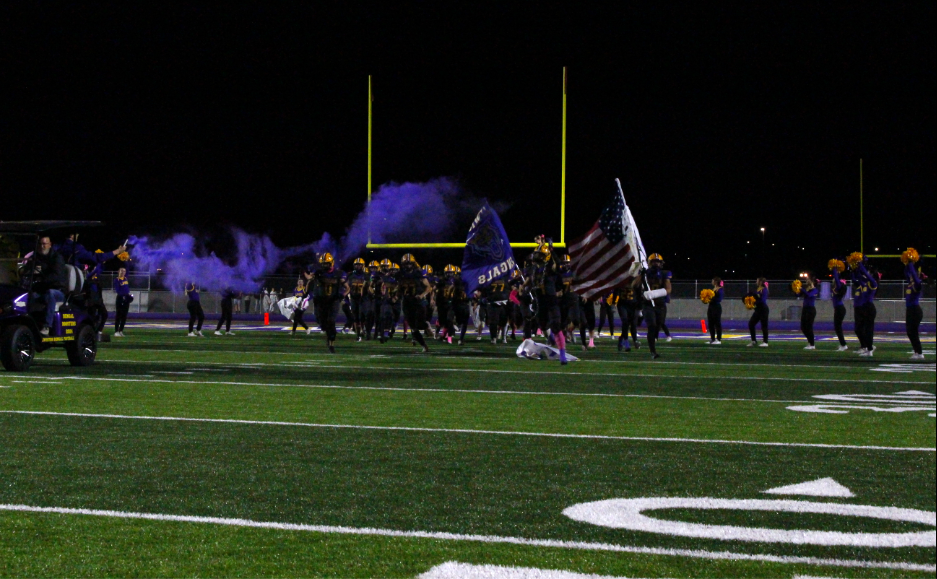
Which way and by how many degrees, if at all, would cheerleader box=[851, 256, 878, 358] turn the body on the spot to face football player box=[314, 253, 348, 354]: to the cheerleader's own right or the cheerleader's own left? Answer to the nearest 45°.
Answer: approximately 45° to the cheerleader's own right

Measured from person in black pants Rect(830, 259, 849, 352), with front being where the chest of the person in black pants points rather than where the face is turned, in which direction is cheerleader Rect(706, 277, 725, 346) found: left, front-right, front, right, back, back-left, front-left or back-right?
front-right

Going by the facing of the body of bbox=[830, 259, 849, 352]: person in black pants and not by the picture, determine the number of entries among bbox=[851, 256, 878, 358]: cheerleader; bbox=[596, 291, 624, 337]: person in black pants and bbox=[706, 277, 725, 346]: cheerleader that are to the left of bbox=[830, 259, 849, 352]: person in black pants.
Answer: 1

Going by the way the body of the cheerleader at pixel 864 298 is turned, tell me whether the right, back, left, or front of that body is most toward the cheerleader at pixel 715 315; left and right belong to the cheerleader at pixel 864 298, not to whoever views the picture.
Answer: right

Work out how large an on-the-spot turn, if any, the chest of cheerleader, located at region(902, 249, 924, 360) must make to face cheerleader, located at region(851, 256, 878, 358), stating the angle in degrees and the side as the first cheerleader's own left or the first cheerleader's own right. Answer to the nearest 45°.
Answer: approximately 45° to the first cheerleader's own right

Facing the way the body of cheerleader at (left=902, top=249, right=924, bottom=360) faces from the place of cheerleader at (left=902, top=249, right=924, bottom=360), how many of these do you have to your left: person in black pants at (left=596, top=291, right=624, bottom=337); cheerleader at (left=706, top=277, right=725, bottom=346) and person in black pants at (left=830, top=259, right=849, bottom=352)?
0

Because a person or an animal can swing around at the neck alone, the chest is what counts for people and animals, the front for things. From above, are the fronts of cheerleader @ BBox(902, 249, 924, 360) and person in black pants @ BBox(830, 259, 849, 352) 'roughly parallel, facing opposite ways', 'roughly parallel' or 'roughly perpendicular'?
roughly parallel
